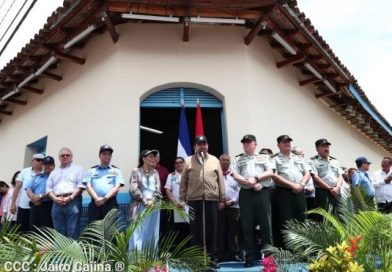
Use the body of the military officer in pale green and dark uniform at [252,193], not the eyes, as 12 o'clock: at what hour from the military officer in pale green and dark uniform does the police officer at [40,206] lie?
The police officer is roughly at 3 o'clock from the military officer in pale green and dark uniform.

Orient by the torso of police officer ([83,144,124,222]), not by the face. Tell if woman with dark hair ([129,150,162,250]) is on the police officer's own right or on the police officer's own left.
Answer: on the police officer's own left

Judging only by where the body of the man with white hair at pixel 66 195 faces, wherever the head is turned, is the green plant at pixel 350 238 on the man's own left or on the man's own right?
on the man's own left

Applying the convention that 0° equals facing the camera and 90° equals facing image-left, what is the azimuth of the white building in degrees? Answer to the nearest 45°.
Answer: approximately 0°

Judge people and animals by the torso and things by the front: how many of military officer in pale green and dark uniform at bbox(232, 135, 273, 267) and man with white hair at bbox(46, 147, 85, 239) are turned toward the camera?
2

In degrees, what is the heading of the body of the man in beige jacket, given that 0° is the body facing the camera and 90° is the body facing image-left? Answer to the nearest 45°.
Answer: approximately 0°
